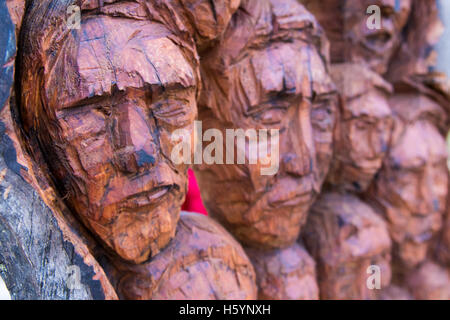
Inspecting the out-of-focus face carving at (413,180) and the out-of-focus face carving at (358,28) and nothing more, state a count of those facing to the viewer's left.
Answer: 0

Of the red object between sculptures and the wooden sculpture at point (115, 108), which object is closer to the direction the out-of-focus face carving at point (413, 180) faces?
the wooden sculpture
